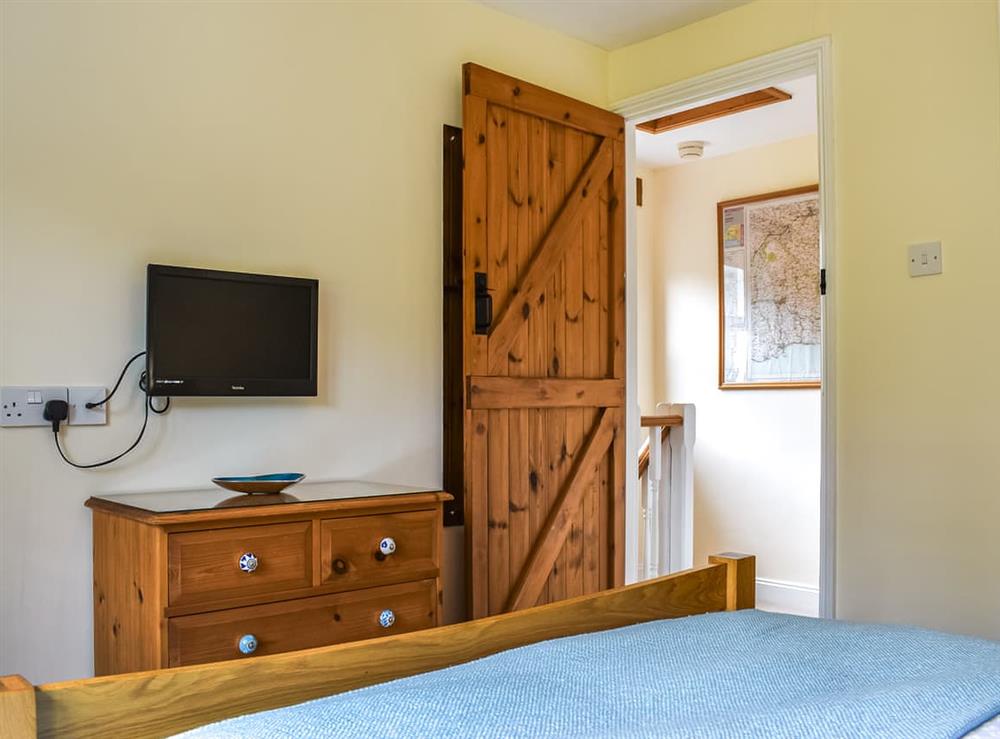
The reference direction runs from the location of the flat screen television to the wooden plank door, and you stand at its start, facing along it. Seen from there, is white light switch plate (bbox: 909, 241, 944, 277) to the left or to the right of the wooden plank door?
right

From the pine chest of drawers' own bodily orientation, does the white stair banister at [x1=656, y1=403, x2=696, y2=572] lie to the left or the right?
on its left

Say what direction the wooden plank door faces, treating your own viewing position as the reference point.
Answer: facing the viewer and to the right of the viewer

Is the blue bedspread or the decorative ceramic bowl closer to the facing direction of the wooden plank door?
the blue bedspread

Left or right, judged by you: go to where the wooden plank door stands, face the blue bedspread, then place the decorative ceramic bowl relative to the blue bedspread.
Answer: right

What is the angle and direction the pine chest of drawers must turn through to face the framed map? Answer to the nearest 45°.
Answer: approximately 90° to its left

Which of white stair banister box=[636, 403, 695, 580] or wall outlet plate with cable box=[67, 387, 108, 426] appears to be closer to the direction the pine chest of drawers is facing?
the white stair banister

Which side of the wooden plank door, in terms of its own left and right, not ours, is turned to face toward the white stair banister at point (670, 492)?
left

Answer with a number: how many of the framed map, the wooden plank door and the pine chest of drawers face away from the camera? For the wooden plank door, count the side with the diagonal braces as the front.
0

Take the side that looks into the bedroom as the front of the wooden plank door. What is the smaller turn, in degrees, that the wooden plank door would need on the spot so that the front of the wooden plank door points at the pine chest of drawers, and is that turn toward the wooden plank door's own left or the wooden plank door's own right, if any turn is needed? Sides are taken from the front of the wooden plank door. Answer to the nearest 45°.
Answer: approximately 90° to the wooden plank door's own right

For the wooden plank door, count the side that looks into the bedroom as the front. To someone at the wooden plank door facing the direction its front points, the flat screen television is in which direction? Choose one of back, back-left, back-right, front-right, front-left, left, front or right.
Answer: right
